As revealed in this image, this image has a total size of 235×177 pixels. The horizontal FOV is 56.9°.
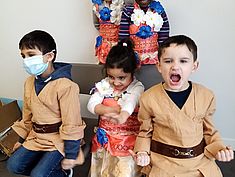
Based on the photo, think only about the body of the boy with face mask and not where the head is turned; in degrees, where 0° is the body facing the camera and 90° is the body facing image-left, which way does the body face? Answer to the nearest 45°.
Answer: approximately 45°
